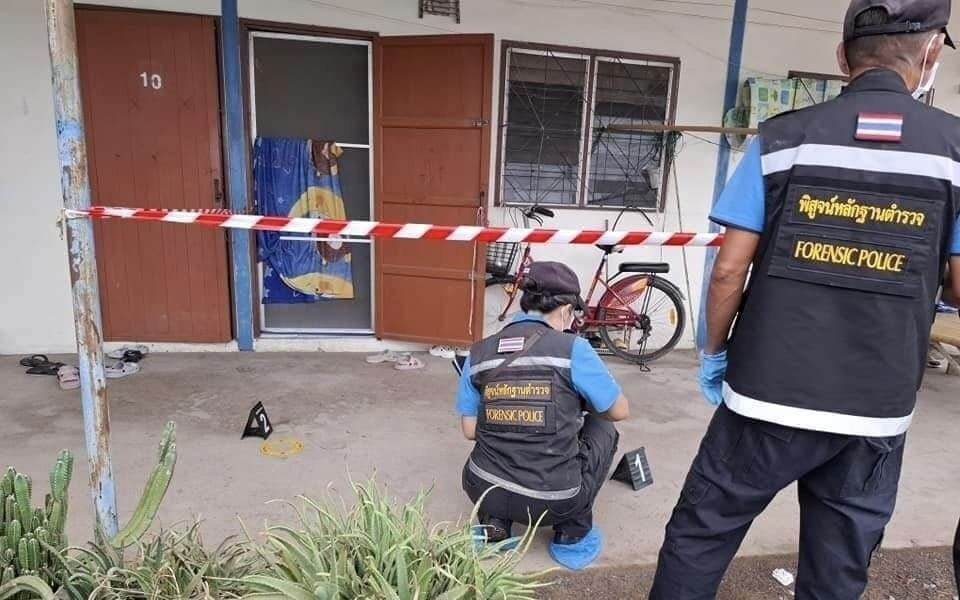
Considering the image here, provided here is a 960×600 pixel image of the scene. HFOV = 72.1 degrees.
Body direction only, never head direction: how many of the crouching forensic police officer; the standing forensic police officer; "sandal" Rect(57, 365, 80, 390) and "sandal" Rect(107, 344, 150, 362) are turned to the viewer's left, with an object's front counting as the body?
1

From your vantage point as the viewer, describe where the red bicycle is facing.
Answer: facing to the left of the viewer

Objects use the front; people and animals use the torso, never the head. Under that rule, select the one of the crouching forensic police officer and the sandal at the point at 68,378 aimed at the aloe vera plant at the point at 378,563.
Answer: the sandal

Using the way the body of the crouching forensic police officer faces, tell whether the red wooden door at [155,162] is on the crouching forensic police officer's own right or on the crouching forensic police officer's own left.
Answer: on the crouching forensic police officer's own left

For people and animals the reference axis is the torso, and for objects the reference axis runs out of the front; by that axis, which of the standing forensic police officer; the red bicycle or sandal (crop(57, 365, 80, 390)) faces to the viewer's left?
the red bicycle

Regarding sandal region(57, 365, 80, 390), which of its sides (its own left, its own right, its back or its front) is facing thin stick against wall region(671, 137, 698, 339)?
left

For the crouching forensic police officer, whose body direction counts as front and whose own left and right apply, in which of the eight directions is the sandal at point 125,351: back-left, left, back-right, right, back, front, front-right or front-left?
left

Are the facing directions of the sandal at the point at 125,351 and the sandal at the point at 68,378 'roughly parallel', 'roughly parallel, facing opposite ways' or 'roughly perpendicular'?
roughly perpendicular

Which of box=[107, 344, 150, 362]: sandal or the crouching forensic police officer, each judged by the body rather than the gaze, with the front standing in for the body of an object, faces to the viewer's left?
the sandal
